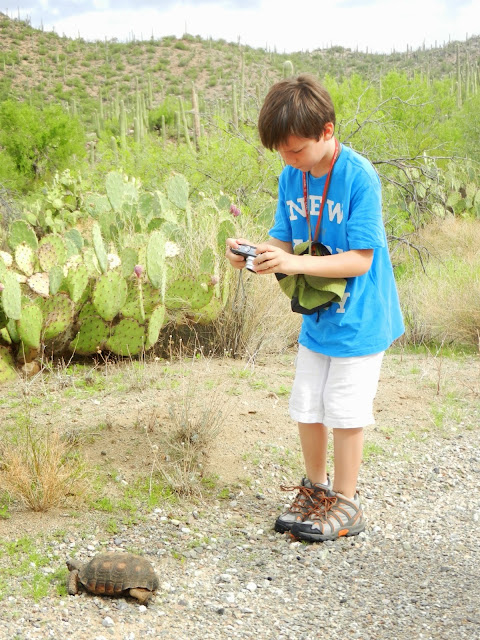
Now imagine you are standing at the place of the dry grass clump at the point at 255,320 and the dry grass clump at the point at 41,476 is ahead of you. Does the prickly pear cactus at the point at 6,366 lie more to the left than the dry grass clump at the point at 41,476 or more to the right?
right

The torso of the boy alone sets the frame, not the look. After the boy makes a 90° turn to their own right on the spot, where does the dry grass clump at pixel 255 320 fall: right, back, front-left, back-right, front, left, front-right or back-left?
front-right

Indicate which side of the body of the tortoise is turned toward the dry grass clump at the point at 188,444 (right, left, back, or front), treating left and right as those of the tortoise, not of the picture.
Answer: right

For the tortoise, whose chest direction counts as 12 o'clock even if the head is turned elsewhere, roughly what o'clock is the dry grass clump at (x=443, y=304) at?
The dry grass clump is roughly at 4 o'clock from the tortoise.

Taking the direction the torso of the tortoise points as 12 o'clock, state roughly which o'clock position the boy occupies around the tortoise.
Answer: The boy is roughly at 5 o'clock from the tortoise.

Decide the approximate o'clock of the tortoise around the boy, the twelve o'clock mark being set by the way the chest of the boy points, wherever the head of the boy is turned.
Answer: The tortoise is roughly at 12 o'clock from the boy.

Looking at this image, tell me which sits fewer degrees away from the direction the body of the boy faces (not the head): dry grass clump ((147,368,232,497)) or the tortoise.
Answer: the tortoise

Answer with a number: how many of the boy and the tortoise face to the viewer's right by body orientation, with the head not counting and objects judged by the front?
0

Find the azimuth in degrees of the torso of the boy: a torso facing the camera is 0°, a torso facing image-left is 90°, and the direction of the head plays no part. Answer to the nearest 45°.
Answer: approximately 45°

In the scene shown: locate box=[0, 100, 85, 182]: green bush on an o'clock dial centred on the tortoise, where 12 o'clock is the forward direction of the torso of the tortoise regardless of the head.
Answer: The green bush is roughly at 3 o'clock from the tortoise.

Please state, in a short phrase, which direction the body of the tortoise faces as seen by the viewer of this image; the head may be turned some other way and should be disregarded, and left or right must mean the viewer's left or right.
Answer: facing to the left of the viewer

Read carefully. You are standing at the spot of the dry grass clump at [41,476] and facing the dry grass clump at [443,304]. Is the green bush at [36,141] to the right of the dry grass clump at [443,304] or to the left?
left

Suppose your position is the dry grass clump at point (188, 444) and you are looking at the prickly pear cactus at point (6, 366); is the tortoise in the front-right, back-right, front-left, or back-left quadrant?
back-left
